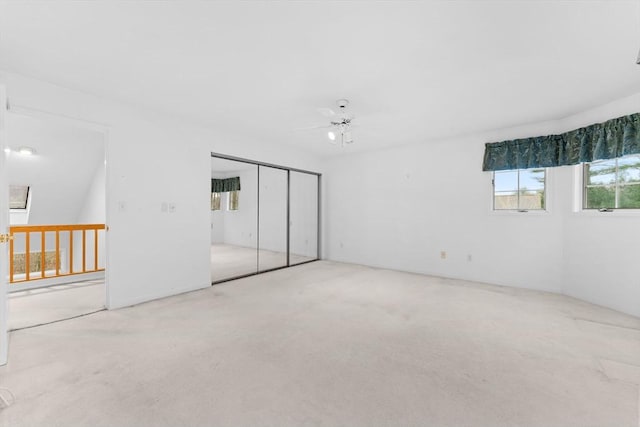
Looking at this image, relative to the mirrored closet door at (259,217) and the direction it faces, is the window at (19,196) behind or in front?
behind

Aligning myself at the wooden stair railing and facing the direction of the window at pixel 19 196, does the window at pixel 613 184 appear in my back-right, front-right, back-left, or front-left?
back-right

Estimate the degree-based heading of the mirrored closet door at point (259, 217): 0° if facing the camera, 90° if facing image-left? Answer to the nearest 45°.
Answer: approximately 315°

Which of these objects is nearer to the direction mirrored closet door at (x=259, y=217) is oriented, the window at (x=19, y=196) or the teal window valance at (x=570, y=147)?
the teal window valance

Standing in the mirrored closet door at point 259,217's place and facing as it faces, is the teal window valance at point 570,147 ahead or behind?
ahead

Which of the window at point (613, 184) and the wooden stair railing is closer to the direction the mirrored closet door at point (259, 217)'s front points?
the window

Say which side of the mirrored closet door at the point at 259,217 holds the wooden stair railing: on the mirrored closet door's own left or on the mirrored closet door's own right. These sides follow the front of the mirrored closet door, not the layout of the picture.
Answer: on the mirrored closet door's own right

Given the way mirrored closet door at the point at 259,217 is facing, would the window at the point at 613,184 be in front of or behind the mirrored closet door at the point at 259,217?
in front
